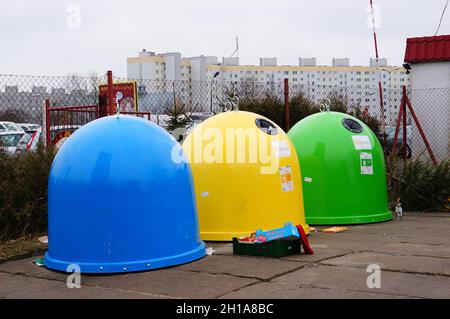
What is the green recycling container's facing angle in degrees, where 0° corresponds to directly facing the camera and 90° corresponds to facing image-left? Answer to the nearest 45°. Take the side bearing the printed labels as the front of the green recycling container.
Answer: approximately 315°

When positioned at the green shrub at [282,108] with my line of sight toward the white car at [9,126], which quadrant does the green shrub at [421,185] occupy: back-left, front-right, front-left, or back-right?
back-left

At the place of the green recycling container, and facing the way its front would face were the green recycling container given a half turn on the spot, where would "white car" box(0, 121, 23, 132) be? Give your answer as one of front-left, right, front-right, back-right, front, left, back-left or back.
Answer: front

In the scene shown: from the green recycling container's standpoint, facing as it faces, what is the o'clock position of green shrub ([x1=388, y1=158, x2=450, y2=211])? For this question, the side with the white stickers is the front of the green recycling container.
The green shrub is roughly at 9 o'clock from the green recycling container.

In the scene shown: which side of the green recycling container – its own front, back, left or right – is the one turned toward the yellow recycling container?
right

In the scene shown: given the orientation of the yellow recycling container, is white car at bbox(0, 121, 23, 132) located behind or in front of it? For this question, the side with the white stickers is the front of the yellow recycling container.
behind

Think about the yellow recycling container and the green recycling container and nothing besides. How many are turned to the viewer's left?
0

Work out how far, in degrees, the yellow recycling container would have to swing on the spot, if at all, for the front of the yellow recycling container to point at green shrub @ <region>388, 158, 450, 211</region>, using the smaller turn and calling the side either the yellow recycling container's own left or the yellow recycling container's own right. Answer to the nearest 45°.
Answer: approximately 90° to the yellow recycling container's own left

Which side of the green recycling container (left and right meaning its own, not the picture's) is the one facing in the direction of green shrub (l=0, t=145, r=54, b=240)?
right

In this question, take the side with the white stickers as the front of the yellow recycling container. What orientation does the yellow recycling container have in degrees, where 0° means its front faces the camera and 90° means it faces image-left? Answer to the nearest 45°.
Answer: approximately 315°

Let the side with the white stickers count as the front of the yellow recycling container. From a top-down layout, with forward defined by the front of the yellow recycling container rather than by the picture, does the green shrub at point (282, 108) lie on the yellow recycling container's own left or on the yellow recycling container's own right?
on the yellow recycling container's own left
